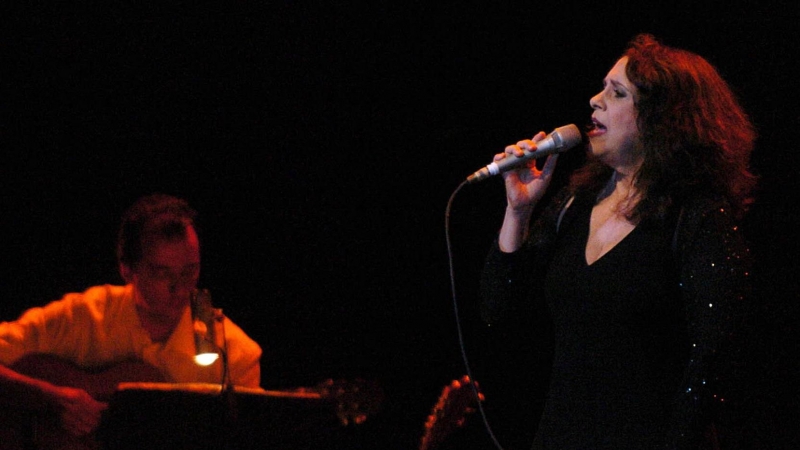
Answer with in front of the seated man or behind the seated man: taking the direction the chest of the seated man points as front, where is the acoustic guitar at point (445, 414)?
in front

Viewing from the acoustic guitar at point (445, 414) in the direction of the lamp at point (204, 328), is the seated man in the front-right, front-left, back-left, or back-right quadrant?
front-right

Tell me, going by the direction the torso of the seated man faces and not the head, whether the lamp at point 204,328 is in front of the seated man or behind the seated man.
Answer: in front

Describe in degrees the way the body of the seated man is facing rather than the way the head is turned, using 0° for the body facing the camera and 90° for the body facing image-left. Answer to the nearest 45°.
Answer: approximately 315°

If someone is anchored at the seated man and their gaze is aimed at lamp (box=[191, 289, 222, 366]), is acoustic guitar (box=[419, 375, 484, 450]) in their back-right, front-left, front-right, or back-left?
front-left
